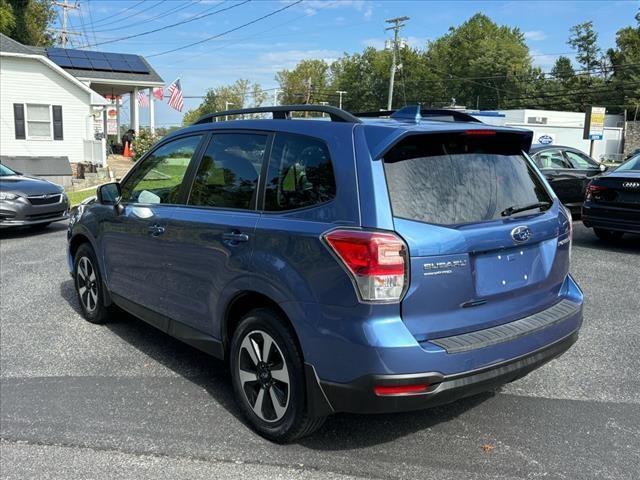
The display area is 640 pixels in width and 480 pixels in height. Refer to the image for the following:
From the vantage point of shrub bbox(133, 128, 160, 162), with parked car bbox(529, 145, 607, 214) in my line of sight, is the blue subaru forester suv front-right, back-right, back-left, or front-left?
front-right

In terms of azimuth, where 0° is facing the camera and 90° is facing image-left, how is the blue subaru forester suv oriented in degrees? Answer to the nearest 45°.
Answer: approximately 135°

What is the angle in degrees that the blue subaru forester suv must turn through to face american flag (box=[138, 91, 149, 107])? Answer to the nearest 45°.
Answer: approximately 45° to its right

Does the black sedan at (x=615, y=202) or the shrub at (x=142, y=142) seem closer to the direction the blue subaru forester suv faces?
the shrub

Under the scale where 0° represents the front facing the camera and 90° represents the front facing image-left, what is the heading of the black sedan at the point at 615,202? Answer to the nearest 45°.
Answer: approximately 225°

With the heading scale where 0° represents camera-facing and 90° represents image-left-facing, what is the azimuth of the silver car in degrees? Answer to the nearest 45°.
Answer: approximately 315°

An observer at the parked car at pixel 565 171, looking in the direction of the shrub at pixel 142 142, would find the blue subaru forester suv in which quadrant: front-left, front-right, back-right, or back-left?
back-left

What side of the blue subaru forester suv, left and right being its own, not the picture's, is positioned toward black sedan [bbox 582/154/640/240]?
right

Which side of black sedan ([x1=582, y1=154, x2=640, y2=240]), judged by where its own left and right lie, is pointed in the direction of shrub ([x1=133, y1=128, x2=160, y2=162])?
left

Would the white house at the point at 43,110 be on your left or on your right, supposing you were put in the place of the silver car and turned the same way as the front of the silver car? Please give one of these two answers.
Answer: on your left
